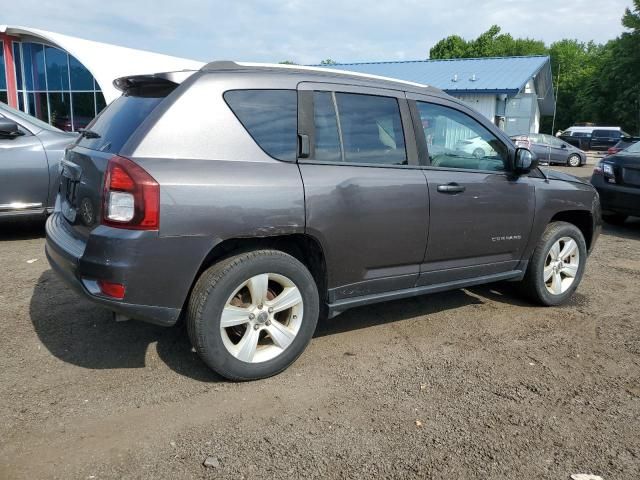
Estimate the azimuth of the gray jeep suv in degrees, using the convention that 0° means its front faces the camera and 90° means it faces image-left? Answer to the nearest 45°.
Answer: approximately 225°

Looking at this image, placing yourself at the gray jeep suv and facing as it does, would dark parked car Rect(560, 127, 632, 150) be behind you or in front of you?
in front

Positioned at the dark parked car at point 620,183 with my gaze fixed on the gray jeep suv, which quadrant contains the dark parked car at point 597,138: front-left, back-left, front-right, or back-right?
back-right

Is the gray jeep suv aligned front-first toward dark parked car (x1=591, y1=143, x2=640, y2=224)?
yes

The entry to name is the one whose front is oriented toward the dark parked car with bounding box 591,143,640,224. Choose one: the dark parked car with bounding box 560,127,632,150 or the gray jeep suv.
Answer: the gray jeep suv
